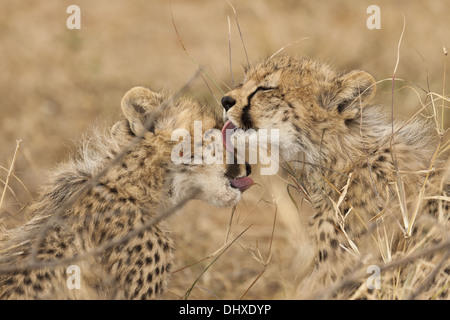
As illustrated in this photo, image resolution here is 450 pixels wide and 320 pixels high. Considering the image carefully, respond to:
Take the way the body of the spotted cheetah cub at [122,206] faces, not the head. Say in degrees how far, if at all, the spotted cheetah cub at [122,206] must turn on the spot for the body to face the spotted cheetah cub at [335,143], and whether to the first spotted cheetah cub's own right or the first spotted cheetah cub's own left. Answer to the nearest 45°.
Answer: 0° — it already faces it

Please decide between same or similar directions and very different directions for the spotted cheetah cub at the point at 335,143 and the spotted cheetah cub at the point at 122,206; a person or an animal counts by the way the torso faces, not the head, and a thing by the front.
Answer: very different directions

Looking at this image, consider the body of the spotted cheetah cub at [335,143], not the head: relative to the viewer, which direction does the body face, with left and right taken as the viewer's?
facing to the left of the viewer

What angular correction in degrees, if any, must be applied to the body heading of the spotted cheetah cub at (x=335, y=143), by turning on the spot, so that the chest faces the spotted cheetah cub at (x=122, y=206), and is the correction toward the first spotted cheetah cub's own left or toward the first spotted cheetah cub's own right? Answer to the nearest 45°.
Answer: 0° — it already faces it

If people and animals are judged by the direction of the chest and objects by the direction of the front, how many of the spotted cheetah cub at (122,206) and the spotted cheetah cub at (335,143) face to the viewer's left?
1

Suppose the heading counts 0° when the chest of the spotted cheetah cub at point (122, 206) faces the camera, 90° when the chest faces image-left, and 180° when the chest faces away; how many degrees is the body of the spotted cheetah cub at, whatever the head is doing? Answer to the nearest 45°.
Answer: approximately 270°
